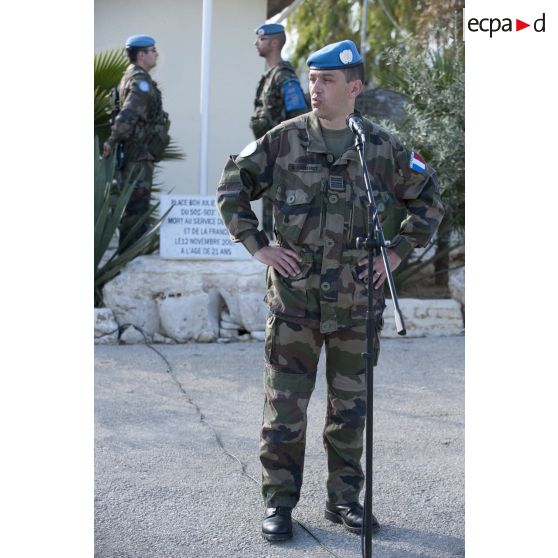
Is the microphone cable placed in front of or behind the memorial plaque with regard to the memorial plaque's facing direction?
in front

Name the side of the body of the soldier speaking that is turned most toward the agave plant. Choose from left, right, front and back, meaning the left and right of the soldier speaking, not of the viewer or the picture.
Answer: back

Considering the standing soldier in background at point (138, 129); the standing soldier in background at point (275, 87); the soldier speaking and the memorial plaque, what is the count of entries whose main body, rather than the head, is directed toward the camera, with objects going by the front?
2

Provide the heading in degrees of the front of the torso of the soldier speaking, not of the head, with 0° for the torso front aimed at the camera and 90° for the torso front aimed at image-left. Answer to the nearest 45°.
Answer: approximately 0°

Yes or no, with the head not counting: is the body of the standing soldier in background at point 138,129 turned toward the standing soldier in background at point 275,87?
yes

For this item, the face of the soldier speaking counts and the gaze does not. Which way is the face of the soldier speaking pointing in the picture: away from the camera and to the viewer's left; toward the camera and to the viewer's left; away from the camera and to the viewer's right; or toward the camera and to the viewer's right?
toward the camera and to the viewer's left

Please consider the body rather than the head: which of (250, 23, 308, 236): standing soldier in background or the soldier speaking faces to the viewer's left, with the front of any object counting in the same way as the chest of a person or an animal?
the standing soldier in background

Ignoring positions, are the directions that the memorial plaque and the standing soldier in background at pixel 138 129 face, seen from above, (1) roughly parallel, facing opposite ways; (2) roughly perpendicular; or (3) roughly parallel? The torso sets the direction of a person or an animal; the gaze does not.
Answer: roughly perpendicular

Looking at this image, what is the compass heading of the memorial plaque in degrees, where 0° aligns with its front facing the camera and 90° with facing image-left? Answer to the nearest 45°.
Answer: approximately 0°

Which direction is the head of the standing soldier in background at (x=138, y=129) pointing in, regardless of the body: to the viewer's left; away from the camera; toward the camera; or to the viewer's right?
to the viewer's right

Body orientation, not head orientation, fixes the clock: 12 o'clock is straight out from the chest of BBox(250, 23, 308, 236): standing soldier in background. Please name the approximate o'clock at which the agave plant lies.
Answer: The agave plant is roughly at 11 o'clock from the standing soldier in background.
